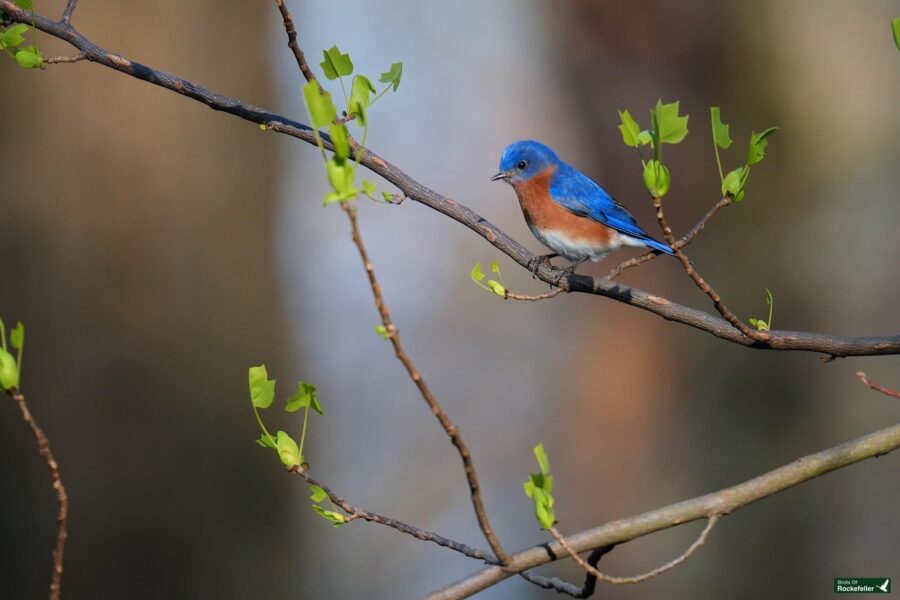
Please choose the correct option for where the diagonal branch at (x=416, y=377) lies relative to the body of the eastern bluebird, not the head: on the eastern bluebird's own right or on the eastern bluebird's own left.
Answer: on the eastern bluebird's own left

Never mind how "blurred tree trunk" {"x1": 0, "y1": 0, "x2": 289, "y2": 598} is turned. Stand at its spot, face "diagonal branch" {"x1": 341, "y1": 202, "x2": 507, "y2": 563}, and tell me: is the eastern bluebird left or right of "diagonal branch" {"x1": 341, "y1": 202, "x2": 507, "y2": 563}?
left

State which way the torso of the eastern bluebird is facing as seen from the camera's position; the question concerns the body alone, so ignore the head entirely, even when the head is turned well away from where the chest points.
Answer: to the viewer's left

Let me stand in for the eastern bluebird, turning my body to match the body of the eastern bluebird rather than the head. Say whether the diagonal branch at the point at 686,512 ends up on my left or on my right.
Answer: on my left
